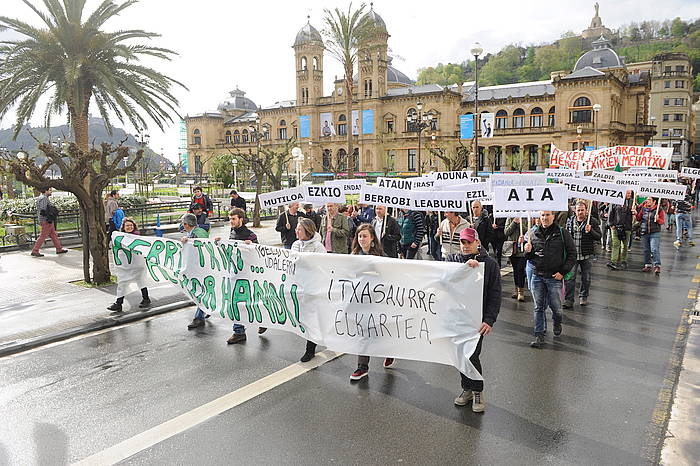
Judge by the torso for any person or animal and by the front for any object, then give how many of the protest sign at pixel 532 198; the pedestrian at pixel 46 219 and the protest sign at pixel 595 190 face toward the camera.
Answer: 2

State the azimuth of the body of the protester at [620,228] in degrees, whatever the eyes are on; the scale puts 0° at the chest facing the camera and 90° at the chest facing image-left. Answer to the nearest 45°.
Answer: approximately 45°

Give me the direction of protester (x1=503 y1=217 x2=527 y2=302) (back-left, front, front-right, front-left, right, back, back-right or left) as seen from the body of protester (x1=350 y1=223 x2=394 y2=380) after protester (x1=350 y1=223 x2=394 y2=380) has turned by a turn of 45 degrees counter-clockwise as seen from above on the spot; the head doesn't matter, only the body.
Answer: back-left

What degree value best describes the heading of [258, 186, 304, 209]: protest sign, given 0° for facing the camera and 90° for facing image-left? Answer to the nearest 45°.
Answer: approximately 0°

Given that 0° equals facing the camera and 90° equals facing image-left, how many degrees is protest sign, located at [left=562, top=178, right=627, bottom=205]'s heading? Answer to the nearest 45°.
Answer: approximately 0°

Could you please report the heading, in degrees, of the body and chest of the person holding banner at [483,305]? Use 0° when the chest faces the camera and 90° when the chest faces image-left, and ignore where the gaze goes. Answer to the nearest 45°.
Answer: approximately 45°

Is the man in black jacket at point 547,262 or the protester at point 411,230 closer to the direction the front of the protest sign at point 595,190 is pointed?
the man in black jacket

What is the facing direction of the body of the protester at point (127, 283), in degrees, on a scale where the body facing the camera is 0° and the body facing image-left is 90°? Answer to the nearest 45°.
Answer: approximately 45°

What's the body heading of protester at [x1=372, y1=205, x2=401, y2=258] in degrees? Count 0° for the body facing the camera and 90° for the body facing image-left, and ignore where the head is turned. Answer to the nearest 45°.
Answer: approximately 45°

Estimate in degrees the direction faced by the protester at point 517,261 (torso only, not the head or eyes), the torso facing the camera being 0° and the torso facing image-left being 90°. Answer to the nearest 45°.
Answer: approximately 45°

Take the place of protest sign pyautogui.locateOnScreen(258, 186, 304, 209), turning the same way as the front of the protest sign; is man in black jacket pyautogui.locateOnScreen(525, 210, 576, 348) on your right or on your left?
on your left
